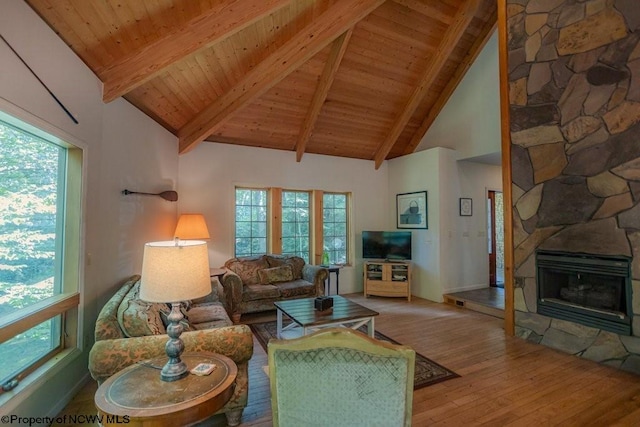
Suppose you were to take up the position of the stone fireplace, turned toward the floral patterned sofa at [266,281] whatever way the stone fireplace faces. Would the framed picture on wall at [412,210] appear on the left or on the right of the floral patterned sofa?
right

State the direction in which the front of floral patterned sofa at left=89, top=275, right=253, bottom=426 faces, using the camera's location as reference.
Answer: facing to the right of the viewer

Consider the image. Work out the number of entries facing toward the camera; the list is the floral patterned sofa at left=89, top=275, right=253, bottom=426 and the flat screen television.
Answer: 1

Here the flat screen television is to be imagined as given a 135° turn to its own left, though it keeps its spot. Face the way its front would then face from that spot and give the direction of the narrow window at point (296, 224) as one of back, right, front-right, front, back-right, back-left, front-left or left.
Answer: back-left

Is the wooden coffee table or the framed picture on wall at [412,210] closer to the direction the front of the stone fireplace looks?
the wooden coffee table

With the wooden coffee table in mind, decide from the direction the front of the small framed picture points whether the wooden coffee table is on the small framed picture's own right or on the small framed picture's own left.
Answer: on the small framed picture's own right

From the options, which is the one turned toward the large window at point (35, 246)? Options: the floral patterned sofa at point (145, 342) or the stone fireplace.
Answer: the stone fireplace

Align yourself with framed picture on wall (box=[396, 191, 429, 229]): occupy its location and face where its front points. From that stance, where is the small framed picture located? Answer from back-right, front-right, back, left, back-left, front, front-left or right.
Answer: back-left

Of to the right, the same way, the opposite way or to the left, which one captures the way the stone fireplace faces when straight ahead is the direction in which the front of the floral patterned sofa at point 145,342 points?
the opposite way

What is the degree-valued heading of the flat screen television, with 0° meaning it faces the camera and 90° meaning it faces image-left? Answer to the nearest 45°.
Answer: approximately 0°

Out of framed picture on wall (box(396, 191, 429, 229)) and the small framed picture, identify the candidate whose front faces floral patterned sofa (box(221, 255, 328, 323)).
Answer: the framed picture on wall
